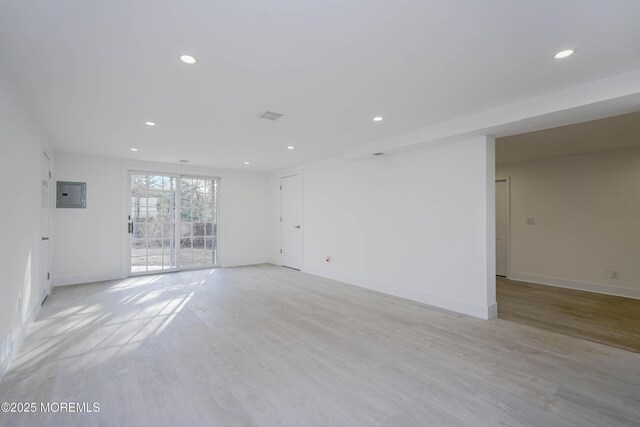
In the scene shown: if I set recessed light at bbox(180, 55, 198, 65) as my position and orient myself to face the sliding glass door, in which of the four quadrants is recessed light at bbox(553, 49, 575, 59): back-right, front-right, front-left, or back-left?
back-right

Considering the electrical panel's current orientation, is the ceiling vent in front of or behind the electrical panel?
in front

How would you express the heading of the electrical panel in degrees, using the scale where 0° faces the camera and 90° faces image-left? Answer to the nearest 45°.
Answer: approximately 0°

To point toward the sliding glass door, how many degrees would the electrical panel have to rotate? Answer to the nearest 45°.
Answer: approximately 90° to its left

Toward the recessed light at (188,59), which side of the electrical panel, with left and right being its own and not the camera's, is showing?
front
